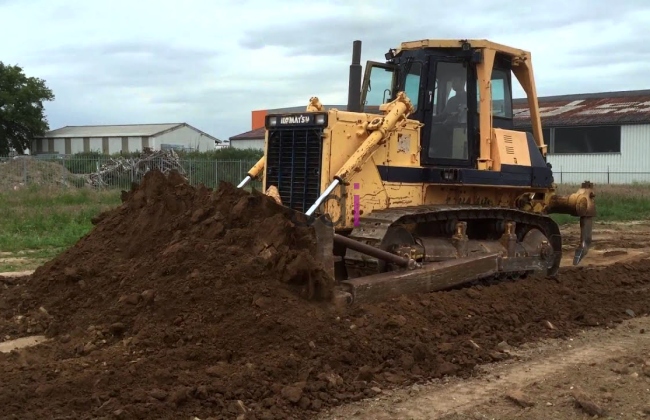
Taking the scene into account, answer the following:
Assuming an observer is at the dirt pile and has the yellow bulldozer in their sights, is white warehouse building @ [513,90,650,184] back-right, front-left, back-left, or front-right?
front-left

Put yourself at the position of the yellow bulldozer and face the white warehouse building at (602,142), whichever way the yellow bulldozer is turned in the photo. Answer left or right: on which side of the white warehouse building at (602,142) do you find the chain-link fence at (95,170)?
left

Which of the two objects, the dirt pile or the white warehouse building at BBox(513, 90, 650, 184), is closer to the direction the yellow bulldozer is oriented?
the dirt pile

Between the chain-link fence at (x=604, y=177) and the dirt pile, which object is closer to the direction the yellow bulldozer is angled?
the dirt pile

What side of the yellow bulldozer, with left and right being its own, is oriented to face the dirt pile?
front

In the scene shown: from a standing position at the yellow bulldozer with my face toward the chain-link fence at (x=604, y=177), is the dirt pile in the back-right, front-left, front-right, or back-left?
back-left

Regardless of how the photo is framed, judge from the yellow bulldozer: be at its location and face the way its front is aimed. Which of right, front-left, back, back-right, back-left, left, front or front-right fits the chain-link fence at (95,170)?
right

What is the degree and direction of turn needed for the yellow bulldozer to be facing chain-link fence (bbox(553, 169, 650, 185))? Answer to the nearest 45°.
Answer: approximately 135° to its right

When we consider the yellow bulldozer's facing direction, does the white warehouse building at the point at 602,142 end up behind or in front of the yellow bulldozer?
behind

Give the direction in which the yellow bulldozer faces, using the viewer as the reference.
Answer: facing the viewer and to the left of the viewer
